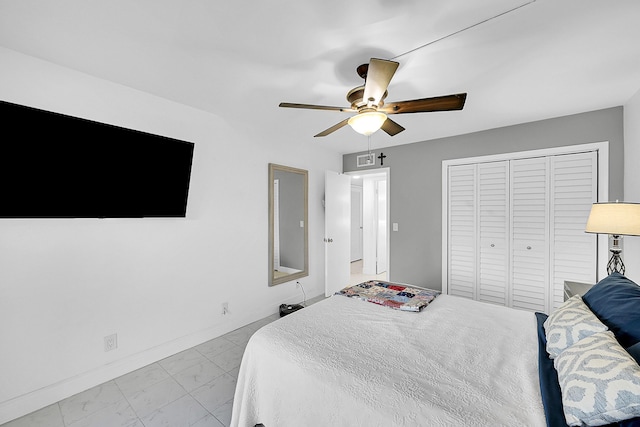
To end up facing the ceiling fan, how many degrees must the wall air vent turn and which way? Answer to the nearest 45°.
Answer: approximately 45° to its left

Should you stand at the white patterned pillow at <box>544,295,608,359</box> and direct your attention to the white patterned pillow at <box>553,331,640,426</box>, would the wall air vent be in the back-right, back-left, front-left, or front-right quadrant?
back-right

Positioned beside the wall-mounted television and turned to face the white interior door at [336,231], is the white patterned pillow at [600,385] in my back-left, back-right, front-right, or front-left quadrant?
front-right

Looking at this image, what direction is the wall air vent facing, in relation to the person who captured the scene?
facing the viewer and to the left of the viewer

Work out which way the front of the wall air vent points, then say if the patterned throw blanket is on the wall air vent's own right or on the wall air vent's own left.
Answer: on the wall air vent's own left

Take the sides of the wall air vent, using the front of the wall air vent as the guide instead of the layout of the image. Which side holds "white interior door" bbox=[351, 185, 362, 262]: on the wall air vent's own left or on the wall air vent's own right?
on the wall air vent's own right

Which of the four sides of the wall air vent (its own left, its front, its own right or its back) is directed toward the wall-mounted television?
front

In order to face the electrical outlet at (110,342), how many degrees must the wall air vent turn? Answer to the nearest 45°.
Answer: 0° — it already faces it

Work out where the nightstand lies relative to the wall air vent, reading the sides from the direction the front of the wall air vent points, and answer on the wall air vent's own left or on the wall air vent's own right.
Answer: on the wall air vent's own left

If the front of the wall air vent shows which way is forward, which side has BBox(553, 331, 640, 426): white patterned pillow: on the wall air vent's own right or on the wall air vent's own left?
on the wall air vent's own left

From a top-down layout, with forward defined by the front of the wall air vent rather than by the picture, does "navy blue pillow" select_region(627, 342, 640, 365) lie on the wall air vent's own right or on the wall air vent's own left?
on the wall air vent's own left
